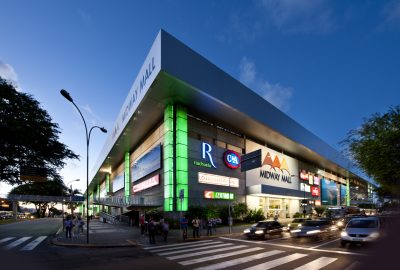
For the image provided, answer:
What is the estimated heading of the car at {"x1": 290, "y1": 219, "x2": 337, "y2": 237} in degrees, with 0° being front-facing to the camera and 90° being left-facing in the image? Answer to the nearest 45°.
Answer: approximately 45°

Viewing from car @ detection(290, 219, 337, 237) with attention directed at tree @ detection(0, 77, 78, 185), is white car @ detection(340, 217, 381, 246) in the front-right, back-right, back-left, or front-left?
back-left

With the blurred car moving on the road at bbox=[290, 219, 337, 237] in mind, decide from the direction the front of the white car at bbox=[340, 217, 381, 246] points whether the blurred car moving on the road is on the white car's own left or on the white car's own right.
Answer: on the white car's own right

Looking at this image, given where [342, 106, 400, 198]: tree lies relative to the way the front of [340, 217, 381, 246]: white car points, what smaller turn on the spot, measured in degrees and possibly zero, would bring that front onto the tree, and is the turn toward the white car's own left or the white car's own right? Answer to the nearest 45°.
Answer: approximately 135° to the white car's own right

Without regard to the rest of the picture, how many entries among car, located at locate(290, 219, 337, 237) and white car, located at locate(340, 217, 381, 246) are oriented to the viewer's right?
0

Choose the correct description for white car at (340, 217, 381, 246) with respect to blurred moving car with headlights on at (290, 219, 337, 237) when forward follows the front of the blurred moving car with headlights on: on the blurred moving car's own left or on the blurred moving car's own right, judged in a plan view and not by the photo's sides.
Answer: on the blurred moving car's own left

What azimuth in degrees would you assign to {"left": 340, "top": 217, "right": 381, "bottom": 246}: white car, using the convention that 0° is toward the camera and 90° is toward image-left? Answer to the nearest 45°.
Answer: approximately 45°

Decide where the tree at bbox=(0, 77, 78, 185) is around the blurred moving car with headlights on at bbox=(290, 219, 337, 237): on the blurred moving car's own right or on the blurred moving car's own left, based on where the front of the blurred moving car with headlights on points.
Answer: on the blurred moving car's own right
